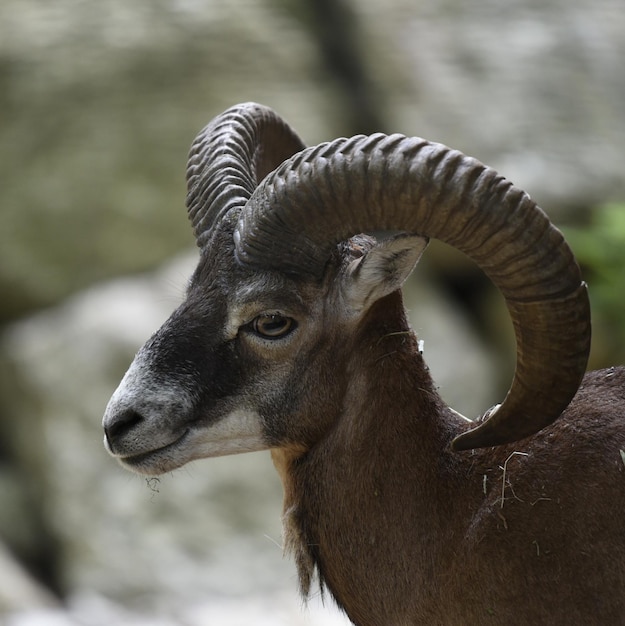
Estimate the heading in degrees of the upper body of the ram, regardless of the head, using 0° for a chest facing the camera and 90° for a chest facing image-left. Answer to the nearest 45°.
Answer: approximately 90°
